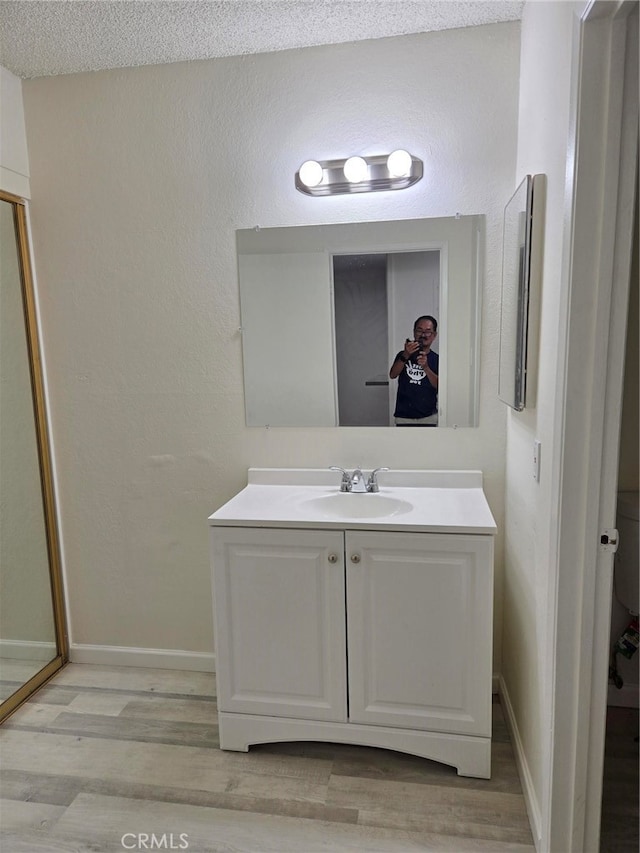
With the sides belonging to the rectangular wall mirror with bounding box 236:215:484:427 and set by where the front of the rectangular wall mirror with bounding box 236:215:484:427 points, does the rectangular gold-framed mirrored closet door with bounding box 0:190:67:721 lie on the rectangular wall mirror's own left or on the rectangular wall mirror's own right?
on the rectangular wall mirror's own right

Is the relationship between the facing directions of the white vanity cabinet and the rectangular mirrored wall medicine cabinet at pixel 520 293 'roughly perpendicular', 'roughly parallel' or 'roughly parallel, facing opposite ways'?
roughly perpendicular

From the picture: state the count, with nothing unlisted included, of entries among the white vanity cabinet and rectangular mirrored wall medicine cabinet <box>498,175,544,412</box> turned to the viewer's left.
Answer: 1

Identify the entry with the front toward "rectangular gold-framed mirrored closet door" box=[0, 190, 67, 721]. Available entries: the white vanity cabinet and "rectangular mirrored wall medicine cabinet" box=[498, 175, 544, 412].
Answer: "rectangular mirrored wall medicine cabinet" box=[498, 175, 544, 412]

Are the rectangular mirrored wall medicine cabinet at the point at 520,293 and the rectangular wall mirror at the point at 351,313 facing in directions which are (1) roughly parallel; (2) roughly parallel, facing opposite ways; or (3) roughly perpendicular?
roughly perpendicular

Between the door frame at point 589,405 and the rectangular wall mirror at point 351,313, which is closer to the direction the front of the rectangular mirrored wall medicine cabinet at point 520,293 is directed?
the rectangular wall mirror

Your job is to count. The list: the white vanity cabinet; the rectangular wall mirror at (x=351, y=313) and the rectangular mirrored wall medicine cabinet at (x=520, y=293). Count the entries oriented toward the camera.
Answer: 2

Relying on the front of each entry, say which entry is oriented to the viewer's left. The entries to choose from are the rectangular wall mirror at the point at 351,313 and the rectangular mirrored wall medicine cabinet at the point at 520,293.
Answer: the rectangular mirrored wall medicine cabinet at the point at 520,293

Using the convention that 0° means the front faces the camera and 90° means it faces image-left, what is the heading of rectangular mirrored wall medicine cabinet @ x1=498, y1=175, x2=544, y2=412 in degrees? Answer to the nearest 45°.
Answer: approximately 90°
